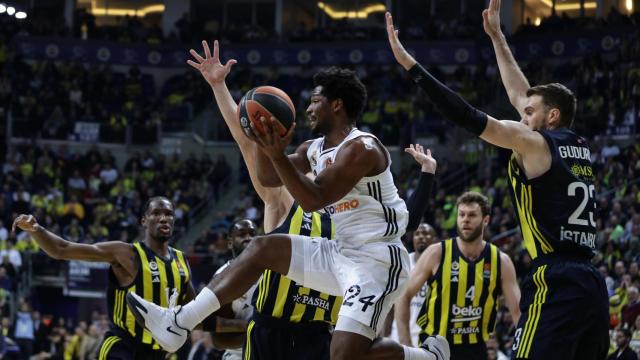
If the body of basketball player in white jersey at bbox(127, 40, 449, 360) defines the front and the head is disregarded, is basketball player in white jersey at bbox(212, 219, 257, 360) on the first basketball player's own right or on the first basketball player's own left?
on the first basketball player's own right

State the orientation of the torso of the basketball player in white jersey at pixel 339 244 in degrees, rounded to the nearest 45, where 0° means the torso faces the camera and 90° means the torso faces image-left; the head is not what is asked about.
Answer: approximately 45°

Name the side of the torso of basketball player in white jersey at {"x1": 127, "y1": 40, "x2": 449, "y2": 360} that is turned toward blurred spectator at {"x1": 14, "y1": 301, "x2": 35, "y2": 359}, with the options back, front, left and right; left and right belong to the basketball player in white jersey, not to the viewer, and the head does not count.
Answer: right

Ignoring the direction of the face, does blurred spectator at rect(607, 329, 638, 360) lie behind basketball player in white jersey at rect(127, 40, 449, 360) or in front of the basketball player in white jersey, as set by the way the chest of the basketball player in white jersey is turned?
behind

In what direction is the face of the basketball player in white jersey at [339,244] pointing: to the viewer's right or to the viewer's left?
to the viewer's left

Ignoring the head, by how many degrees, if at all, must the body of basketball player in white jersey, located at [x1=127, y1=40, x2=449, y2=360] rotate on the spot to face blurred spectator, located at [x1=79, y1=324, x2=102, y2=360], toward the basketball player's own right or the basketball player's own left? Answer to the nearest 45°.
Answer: approximately 135° to the basketball player's own right

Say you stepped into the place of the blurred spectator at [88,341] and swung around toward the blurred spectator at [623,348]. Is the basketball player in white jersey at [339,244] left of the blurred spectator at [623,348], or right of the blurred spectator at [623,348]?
right
